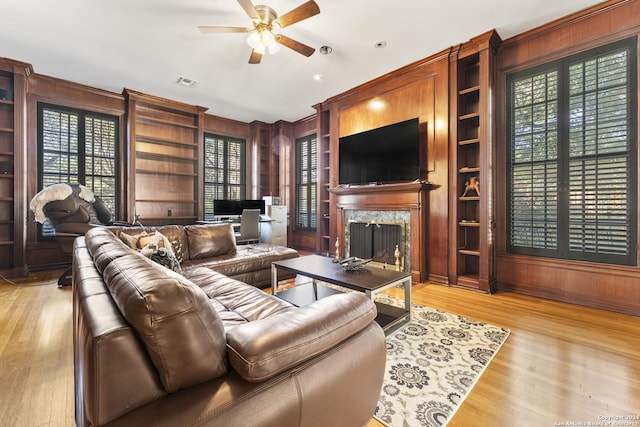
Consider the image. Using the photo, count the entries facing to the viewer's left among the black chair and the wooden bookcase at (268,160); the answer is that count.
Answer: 0

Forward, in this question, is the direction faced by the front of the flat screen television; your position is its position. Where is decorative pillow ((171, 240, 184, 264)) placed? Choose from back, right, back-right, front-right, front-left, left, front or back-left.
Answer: front

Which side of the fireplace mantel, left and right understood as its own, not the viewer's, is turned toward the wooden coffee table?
front

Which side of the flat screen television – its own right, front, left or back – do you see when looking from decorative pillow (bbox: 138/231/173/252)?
front

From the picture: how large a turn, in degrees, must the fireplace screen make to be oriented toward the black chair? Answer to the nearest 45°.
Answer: approximately 45° to its right

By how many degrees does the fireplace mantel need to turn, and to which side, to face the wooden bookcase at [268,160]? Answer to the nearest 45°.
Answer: approximately 90° to its right

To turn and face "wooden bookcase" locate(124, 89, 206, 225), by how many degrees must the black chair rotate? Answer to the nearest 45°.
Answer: approximately 90° to its left

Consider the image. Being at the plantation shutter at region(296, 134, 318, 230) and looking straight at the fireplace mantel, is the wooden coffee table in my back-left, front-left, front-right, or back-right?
front-right

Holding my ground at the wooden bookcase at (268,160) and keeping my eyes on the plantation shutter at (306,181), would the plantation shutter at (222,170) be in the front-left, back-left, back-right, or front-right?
back-right

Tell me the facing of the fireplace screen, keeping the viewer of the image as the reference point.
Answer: facing the viewer and to the left of the viewer

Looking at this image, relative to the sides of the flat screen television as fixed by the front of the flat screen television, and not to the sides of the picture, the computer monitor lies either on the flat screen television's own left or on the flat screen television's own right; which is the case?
on the flat screen television's own right

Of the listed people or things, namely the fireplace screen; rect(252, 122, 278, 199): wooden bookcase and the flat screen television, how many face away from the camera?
0
